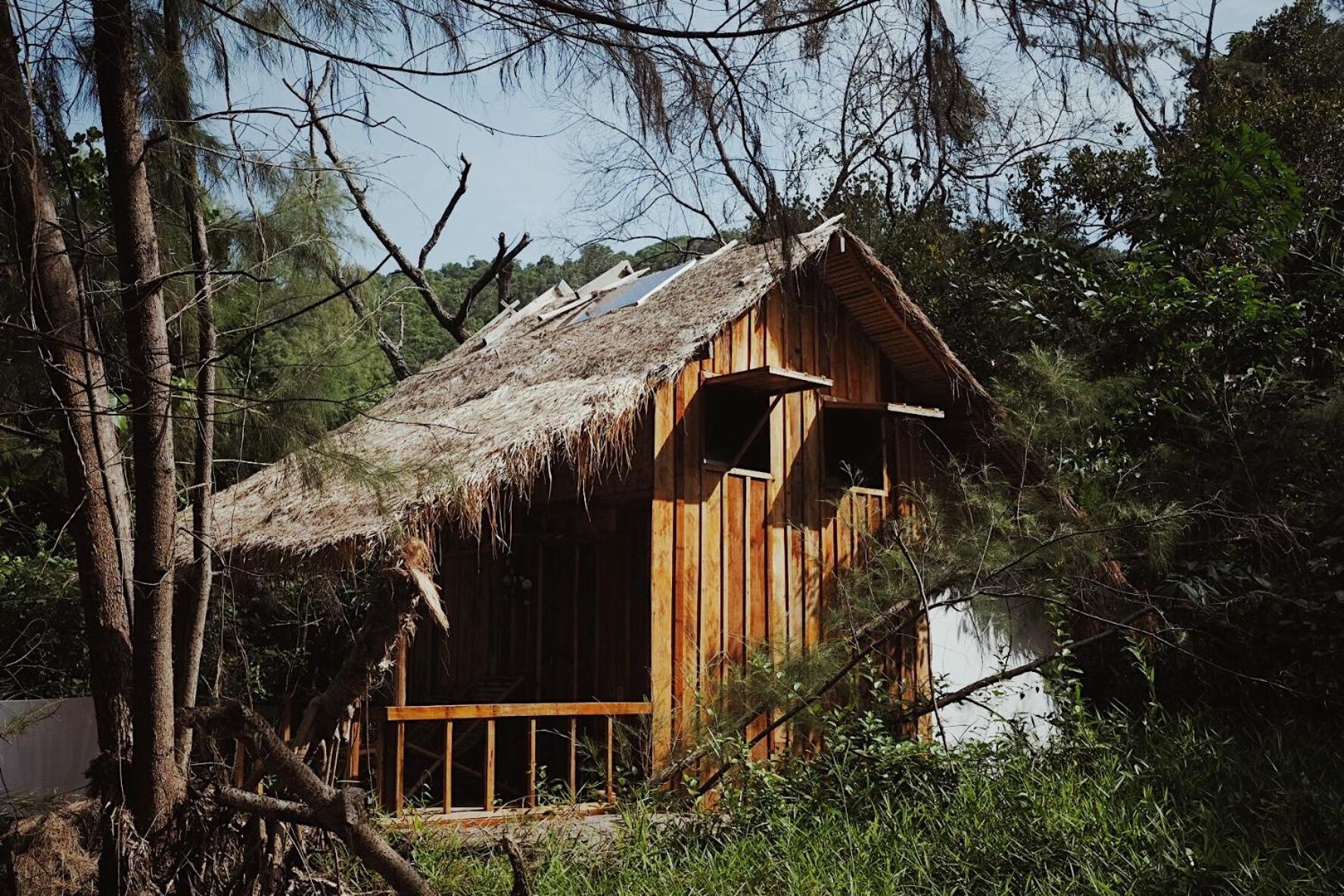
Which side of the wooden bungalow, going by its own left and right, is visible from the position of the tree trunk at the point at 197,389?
front

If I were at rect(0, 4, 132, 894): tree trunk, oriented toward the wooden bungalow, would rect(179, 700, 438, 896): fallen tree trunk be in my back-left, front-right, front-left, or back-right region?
front-right

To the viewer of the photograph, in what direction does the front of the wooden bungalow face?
facing the viewer and to the left of the viewer

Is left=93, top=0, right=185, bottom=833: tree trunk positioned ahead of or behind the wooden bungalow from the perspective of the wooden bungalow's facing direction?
ahead

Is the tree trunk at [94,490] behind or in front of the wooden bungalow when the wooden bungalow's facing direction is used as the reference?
in front
